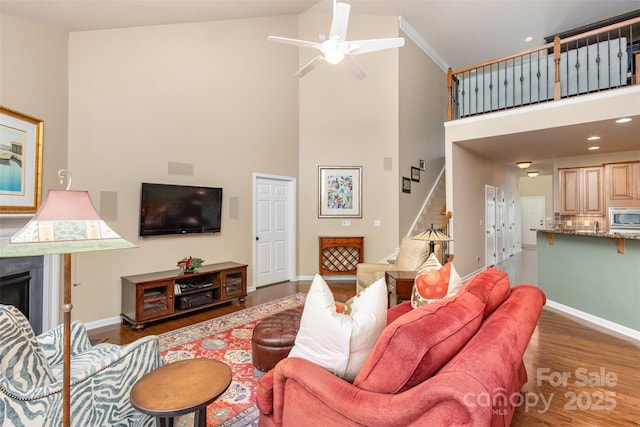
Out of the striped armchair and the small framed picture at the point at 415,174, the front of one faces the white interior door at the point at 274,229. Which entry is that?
the striped armchair

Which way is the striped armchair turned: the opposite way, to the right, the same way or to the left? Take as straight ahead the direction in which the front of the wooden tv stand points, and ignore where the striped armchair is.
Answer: to the left

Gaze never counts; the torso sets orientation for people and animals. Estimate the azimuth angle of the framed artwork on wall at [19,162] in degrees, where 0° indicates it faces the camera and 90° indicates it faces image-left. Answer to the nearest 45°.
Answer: approximately 315°

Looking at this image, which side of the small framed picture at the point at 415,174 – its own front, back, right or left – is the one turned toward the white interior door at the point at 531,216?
left

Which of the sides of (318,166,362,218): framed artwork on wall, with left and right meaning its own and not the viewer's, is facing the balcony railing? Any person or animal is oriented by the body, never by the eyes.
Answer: left

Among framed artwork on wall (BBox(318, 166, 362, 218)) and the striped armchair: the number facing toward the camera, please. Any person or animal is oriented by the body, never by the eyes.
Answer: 1

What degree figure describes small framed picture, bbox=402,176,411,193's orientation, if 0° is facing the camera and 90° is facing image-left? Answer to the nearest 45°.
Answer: approximately 315°
